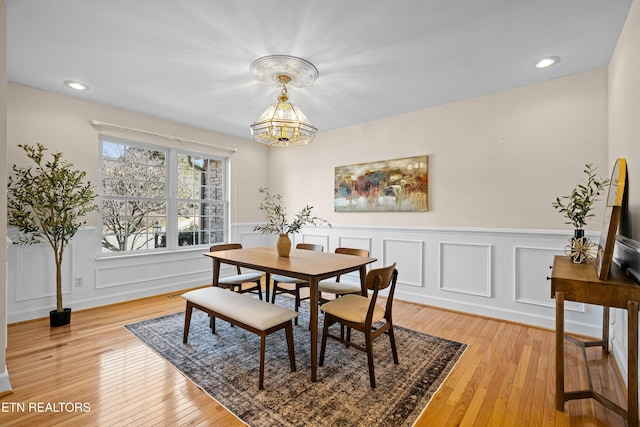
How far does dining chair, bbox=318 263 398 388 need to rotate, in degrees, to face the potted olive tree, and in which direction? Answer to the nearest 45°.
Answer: approximately 45° to its left

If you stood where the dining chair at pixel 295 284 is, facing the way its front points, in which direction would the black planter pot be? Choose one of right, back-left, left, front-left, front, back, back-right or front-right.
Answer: front-right

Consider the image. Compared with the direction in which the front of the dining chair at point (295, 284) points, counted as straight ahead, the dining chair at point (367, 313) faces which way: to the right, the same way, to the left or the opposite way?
to the right

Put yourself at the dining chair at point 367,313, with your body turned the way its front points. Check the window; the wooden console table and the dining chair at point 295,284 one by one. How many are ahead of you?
2

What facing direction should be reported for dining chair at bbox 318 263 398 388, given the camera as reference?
facing away from the viewer and to the left of the viewer

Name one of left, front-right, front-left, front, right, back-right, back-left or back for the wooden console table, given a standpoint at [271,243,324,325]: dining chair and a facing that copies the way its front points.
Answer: left

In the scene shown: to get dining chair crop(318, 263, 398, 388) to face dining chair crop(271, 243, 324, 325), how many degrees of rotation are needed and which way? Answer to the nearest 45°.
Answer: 0° — it already faces it

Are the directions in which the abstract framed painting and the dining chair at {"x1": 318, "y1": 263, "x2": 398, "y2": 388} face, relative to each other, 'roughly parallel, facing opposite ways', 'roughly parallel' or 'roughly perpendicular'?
roughly perpendicular

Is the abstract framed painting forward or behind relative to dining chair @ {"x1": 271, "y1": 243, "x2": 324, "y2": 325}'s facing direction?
behind

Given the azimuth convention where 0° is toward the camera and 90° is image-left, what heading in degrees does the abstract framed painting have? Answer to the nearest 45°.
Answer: approximately 45°
